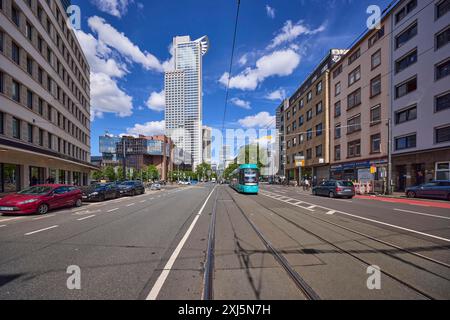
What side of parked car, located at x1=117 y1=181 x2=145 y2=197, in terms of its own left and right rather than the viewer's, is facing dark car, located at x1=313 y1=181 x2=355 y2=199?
left

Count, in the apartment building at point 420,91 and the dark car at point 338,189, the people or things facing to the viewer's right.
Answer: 0

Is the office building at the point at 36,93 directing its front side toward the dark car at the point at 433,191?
yes

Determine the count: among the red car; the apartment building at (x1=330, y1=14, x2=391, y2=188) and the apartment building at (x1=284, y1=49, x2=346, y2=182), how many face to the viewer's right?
0

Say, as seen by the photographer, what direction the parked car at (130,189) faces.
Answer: facing the viewer and to the left of the viewer

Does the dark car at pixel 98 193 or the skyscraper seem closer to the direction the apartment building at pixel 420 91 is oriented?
the dark car

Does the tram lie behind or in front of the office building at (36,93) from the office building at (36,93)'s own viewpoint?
in front

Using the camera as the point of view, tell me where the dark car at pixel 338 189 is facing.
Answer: facing away from the viewer and to the left of the viewer

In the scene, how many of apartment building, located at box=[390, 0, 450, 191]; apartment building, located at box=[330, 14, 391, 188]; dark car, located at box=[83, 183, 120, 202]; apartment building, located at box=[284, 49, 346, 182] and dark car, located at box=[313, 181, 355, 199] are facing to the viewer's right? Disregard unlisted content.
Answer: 0

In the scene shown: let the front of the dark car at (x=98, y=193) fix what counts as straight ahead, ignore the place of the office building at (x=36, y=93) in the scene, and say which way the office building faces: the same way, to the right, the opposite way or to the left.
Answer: to the left

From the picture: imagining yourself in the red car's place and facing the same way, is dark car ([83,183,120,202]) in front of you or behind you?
behind

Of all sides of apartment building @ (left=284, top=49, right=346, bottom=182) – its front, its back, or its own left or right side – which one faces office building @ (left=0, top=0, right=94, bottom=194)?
front

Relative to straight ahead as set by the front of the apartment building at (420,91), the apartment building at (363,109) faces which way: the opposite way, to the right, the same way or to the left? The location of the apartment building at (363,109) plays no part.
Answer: the same way

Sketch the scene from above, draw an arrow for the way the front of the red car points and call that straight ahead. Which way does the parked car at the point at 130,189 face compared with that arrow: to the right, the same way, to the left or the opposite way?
the same way

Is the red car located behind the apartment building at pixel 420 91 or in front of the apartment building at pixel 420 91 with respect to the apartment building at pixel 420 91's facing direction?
in front
